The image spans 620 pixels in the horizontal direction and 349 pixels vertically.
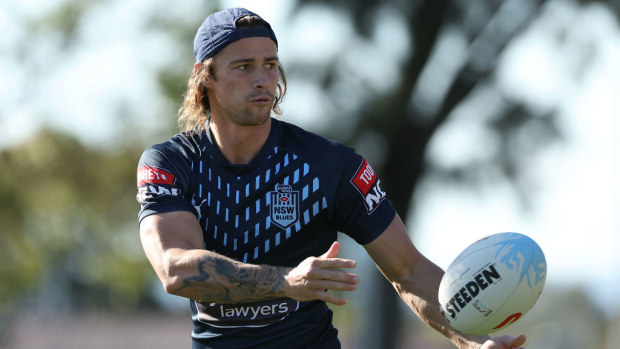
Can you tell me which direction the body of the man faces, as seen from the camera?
toward the camera
